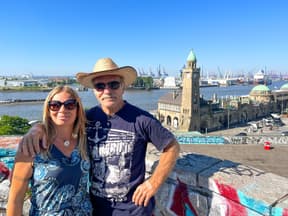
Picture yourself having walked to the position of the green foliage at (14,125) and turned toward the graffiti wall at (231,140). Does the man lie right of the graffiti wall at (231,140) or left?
right

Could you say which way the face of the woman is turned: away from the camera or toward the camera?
toward the camera

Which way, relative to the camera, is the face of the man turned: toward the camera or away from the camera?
toward the camera

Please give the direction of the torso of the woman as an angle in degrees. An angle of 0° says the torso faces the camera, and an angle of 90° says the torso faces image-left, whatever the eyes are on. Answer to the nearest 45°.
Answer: approximately 0°

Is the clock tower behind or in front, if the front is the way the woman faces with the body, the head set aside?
behind

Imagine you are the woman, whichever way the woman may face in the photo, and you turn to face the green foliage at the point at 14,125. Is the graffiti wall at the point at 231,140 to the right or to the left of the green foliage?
right

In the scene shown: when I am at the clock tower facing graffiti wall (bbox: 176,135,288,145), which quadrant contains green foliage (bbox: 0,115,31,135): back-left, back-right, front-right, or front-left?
front-right

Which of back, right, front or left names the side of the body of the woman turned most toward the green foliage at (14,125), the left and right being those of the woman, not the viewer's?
back
